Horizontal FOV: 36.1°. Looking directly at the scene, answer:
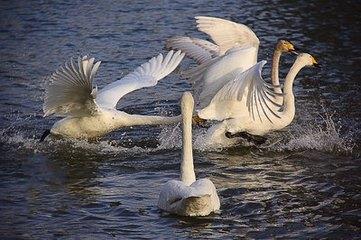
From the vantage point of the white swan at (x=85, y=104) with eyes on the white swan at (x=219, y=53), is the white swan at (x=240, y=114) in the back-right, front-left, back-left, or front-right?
front-right

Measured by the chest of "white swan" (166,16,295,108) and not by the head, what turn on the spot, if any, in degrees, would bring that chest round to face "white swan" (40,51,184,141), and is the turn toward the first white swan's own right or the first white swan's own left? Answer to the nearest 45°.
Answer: approximately 135° to the first white swan's own right

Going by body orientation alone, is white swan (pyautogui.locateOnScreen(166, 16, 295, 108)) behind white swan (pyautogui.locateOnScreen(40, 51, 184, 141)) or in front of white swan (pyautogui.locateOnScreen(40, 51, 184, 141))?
in front

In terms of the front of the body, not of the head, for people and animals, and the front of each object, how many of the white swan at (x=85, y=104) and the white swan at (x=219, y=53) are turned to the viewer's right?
2

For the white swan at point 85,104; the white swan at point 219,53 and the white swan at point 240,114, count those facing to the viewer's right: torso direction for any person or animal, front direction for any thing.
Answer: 3

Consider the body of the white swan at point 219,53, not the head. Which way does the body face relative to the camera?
to the viewer's right

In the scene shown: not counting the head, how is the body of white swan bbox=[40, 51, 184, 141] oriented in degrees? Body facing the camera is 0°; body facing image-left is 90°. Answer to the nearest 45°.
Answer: approximately 270°

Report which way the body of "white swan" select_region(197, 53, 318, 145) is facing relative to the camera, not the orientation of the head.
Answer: to the viewer's right

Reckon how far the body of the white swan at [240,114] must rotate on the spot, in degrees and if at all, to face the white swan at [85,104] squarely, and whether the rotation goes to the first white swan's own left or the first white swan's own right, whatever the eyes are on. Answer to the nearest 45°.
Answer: approximately 180°

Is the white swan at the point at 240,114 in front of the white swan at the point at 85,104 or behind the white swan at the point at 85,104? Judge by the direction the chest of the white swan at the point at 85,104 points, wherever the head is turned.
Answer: in front
